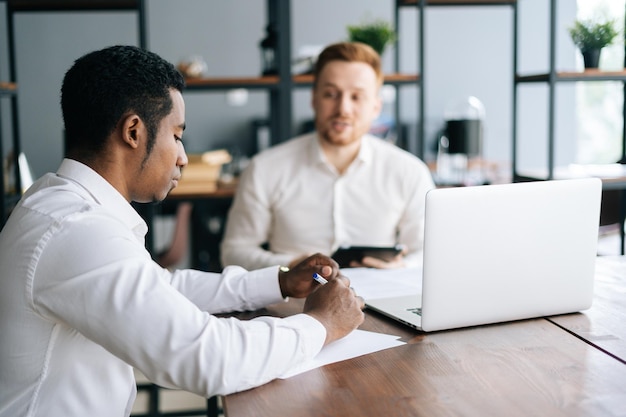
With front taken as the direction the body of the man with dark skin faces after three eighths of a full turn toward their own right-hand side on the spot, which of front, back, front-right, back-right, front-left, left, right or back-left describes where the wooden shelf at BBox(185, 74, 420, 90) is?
back-right

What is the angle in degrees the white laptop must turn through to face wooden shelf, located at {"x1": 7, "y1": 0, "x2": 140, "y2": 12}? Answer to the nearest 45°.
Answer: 0° — it already faces it

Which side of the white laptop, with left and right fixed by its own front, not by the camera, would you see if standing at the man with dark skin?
left

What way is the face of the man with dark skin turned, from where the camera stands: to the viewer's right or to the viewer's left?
to the viewer's right

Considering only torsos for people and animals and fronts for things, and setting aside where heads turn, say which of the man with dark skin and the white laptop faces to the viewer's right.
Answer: the man with dark skin

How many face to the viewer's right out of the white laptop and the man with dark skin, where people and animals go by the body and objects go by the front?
1

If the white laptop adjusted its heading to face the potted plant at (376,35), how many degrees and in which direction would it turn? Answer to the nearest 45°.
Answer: approximately 45° to its right

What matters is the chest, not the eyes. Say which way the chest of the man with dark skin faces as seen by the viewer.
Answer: to the viewer's right

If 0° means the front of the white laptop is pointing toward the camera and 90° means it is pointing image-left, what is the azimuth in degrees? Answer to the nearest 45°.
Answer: approximately 135°

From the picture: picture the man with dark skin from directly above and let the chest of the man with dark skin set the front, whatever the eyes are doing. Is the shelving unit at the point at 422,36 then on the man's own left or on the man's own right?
on the man's own left

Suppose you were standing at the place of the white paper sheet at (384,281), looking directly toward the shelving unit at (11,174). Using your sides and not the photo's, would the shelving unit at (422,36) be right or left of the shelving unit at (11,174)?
right
